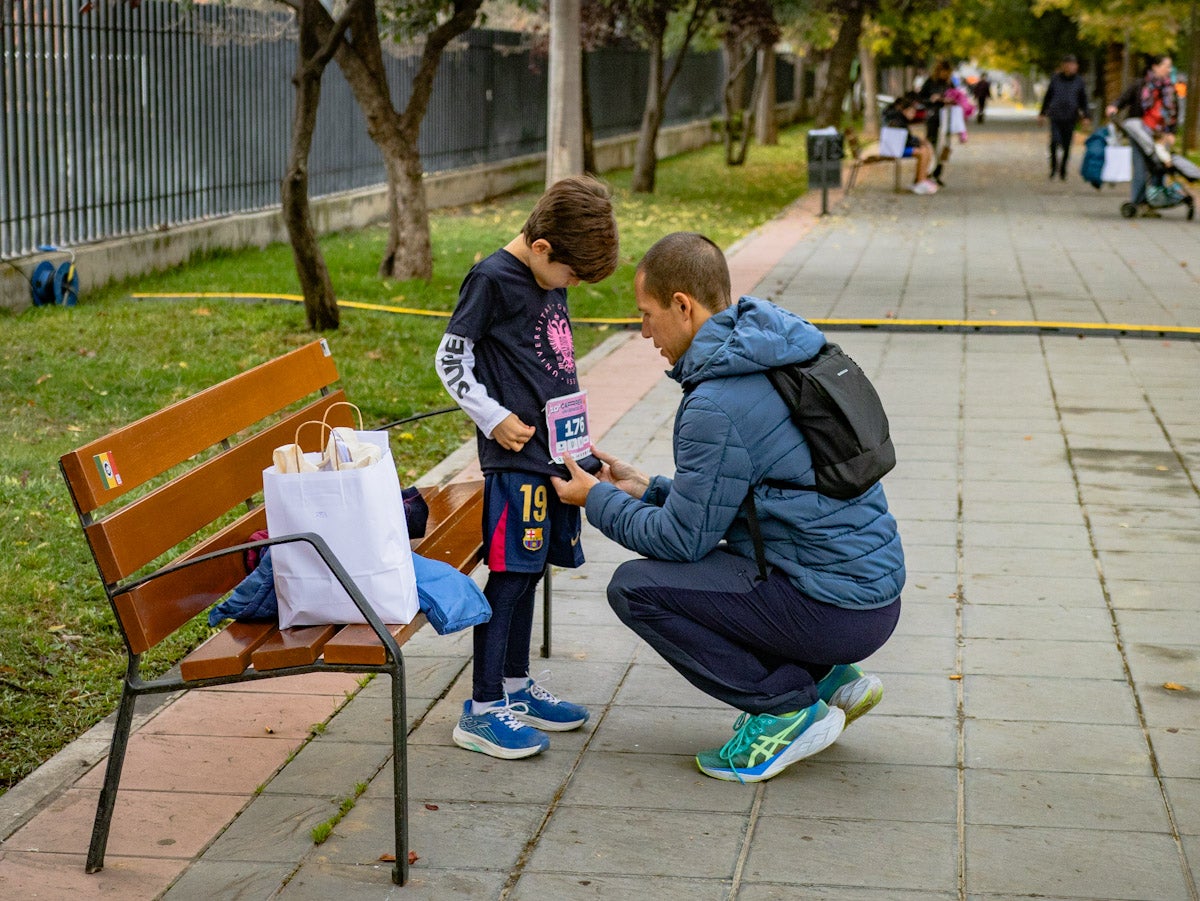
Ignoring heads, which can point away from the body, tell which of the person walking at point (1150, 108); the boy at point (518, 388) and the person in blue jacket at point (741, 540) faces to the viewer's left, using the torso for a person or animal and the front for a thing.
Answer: the person in blue jacket

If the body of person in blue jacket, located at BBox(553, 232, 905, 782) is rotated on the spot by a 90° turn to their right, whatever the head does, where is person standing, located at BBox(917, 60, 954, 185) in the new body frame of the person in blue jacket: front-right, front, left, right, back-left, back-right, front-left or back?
front

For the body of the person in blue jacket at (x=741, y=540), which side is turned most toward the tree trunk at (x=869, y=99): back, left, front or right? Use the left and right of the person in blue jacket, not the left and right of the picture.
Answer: right

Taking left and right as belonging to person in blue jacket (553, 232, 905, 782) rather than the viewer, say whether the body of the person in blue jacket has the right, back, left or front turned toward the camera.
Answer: left

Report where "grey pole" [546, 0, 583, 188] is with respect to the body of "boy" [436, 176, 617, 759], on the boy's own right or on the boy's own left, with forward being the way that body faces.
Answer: on the boy's own left

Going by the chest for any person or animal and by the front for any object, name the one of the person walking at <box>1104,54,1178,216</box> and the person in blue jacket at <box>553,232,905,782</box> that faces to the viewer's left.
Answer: the person in blue jacket

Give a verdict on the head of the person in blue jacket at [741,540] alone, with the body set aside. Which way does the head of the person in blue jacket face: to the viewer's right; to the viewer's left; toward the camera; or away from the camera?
to the viewer's left

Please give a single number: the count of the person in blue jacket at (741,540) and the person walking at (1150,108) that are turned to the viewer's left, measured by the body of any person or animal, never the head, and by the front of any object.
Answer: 1

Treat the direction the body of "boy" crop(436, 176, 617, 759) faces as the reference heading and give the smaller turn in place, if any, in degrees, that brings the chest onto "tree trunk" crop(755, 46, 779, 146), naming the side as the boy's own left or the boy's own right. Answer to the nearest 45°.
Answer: approximately 135° to the boy's own left

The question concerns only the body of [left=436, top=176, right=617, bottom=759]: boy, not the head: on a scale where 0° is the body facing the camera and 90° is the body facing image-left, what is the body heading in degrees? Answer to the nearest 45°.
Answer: approximately 315°

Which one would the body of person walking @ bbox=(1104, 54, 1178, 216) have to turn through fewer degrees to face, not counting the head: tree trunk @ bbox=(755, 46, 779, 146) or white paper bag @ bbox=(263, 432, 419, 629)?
the white paper bag

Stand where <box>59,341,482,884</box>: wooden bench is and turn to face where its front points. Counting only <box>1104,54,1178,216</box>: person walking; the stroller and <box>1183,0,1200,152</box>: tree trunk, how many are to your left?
3

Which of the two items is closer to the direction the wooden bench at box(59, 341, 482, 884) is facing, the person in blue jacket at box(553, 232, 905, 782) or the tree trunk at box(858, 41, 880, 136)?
the person in blue jacket

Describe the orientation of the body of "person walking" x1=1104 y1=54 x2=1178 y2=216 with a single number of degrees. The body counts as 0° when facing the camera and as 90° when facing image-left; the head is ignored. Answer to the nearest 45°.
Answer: approximately 315°

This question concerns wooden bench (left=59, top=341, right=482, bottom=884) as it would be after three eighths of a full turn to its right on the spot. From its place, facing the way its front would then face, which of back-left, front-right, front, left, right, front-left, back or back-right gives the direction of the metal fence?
right
